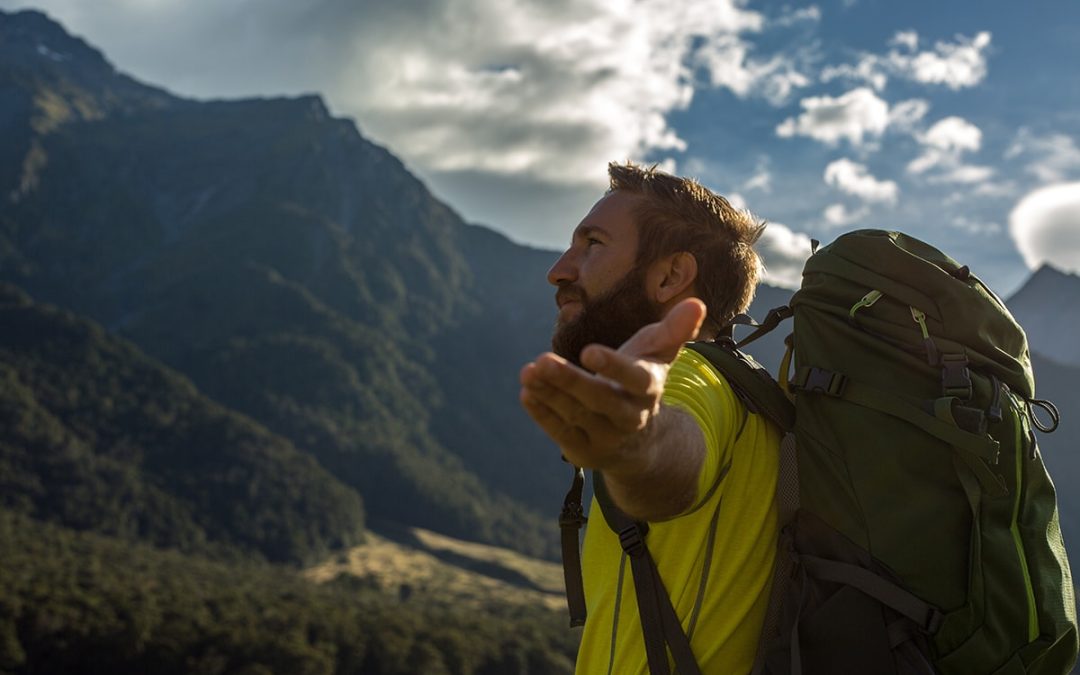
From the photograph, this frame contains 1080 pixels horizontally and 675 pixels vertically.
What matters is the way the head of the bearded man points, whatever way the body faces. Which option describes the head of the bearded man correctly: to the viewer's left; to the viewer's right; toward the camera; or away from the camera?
to the viewer's left

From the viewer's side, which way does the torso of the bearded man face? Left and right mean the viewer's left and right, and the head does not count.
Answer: facing to the left of the viewer
